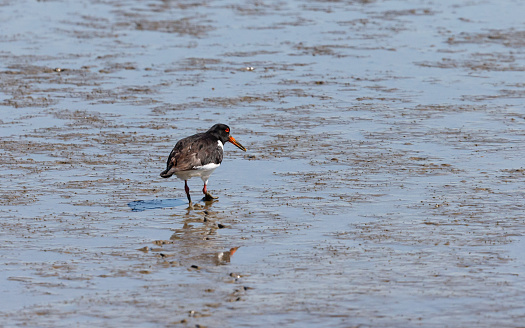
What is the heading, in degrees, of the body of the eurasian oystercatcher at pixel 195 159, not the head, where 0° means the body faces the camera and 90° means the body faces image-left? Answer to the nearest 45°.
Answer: approximately 225°
